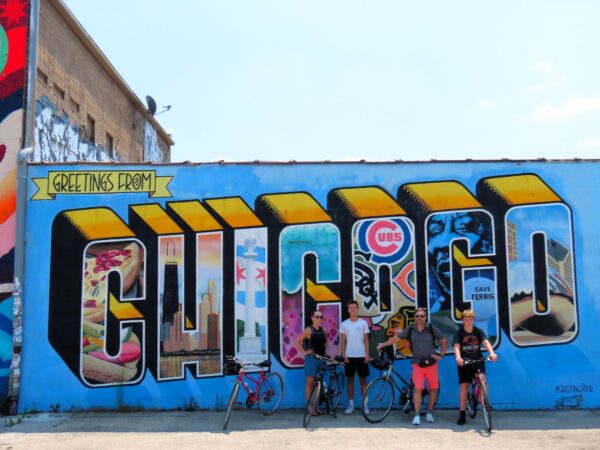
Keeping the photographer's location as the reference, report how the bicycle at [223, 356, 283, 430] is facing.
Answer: facing the viewer and to the left of the viewer

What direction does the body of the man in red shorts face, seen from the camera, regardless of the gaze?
toward the camera

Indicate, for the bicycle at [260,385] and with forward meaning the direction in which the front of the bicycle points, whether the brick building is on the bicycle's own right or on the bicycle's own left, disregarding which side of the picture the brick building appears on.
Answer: on the bicycle's own right

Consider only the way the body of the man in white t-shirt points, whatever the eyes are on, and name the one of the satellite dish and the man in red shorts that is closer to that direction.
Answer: the man in red shorts

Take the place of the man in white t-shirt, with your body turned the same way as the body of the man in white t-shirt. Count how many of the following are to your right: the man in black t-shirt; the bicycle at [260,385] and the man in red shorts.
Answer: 1

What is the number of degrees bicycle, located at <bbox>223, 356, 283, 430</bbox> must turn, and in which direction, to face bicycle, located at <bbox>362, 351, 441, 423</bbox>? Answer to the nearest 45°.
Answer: approximately 135° to its left

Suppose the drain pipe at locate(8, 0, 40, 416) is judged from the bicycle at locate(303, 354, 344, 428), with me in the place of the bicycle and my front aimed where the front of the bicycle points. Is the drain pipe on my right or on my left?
on my right

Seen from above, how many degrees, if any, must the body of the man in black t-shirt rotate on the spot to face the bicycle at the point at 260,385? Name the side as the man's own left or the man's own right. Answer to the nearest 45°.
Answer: approximately 90° to the man's own right

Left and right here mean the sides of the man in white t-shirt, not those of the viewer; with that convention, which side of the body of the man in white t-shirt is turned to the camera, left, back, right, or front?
front

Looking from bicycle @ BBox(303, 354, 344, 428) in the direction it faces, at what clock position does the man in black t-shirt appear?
The man in black t-shirt is roughly at 8 o'clock from the bicycle.

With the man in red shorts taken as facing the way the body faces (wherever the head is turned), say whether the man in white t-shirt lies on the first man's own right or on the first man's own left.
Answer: on the first man's own right

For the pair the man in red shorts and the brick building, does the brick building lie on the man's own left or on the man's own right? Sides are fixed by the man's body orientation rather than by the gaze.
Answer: on the man's own right

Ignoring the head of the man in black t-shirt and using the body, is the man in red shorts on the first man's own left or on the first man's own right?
on the first man's own right

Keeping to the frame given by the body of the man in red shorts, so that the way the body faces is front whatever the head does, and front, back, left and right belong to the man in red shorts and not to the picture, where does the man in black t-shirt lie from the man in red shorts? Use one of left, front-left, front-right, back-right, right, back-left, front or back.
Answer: left

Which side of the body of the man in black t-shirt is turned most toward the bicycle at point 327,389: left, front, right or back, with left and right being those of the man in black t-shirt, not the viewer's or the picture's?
right

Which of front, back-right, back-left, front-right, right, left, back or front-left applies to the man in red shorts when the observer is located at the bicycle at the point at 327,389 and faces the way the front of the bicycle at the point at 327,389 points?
back-left
